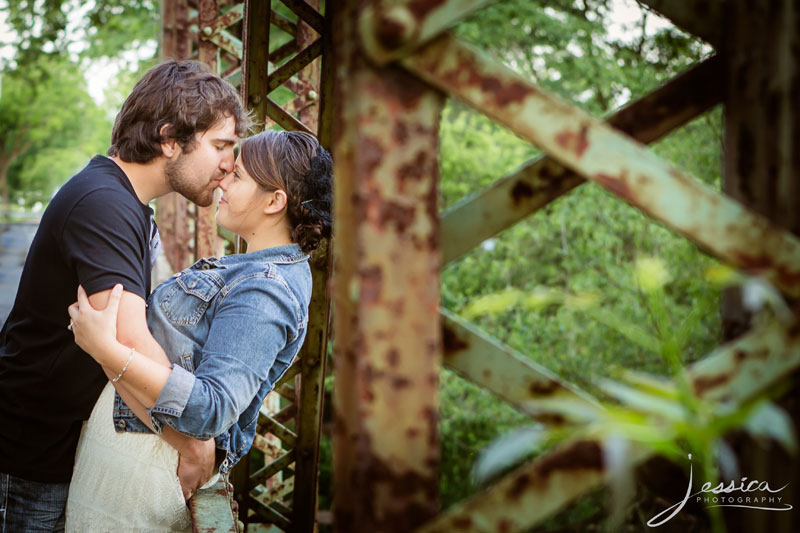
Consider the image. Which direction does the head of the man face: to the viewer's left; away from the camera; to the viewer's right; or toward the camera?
to the viewer's right

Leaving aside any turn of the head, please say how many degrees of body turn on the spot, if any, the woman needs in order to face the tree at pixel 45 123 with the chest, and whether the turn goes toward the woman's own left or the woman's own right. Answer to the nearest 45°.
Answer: approximately 90° to the woman's own right

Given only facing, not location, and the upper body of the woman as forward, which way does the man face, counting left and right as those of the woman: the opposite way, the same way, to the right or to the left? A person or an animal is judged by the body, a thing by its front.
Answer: the opposite way

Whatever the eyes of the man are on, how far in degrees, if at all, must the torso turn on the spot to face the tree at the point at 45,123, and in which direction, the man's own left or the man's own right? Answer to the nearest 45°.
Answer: approximately 90° to the man's own left

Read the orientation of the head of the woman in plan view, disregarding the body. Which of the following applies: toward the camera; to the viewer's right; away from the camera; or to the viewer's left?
to the viewer's left

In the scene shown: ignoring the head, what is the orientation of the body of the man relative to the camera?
to the viewer's right

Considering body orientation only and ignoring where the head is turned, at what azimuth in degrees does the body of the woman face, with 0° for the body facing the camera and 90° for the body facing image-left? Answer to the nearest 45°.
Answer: approximately 90°
